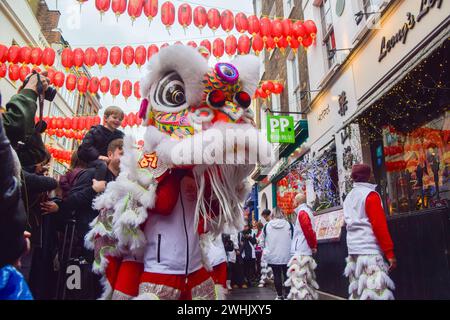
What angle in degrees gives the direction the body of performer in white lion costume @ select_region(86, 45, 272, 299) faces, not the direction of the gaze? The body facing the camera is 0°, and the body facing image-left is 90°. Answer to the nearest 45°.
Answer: approximately 315°

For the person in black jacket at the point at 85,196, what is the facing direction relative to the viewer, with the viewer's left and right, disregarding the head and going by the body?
facing to the right of the viewer

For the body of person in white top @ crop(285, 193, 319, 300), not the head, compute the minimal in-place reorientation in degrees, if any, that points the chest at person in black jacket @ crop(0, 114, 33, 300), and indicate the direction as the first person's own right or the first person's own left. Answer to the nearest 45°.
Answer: approximately 90° to the first person's own left

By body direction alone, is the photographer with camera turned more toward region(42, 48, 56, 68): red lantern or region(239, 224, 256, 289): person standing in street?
the person standing in street

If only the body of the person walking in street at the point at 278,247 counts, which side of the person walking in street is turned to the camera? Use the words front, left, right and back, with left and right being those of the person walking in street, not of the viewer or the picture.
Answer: back

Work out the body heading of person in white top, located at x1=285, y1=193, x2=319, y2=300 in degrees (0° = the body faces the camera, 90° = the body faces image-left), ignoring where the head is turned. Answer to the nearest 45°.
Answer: approximately 90°

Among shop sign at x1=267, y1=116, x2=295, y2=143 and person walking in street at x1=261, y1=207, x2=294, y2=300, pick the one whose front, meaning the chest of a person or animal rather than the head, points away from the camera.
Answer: the person walking in street

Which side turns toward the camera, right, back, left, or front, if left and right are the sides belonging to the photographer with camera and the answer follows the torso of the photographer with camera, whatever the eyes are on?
right
